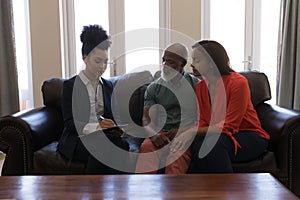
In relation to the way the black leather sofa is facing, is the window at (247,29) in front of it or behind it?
behind

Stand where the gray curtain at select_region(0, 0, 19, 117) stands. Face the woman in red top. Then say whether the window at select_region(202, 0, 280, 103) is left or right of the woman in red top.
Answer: left

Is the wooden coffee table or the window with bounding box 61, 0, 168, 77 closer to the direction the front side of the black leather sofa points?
the wooden coffee table

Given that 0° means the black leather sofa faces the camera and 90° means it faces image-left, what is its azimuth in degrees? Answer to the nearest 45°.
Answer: approximately 0°

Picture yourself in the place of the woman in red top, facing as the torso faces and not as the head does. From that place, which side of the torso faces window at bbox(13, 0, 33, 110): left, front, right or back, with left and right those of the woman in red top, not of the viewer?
right

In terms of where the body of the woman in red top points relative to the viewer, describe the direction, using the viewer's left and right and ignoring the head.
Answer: facing the viewer and to the left of the viewer

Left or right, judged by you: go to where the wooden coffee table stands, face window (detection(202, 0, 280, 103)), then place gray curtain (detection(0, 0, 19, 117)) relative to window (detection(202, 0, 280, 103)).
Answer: left

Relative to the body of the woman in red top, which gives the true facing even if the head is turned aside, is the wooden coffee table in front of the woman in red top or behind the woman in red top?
in front

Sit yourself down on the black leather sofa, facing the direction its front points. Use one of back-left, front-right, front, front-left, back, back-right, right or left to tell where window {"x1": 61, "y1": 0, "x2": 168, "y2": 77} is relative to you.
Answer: back
